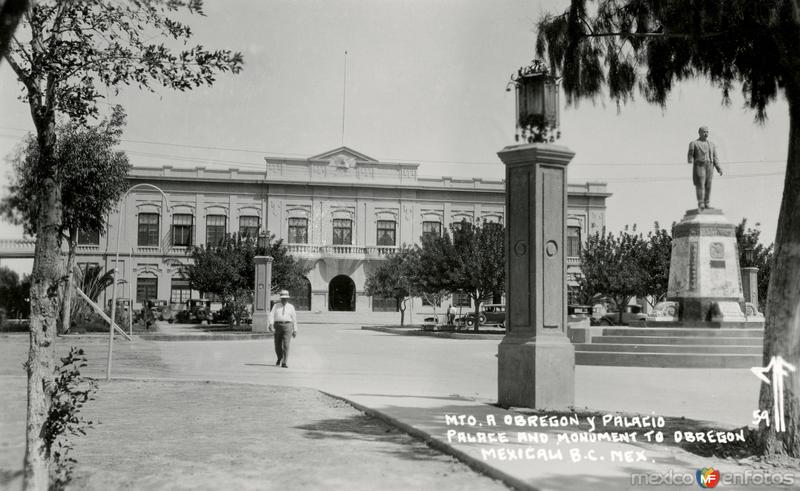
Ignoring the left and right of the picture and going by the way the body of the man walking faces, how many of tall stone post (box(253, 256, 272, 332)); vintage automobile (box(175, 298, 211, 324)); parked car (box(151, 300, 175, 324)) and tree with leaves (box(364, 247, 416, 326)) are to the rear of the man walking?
4

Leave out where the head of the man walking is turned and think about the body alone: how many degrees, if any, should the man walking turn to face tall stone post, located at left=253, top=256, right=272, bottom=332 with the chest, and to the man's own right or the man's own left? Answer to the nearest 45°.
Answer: approximately 180°

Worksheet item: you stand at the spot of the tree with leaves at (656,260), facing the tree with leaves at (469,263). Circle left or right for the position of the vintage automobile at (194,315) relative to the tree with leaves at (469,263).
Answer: right

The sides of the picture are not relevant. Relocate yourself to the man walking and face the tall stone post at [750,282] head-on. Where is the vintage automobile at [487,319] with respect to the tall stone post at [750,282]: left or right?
left

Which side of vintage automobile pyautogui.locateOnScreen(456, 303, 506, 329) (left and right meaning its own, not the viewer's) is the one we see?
left

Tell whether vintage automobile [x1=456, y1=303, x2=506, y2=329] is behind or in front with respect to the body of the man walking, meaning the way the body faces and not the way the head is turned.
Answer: behind

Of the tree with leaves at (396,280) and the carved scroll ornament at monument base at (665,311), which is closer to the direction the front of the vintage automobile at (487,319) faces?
the tree with leaves

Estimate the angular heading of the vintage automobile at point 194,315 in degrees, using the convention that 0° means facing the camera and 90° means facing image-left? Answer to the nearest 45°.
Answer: approximately 45°

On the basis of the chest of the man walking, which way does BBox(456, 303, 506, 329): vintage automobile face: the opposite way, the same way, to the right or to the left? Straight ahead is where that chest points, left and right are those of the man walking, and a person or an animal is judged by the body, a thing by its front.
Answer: to the right

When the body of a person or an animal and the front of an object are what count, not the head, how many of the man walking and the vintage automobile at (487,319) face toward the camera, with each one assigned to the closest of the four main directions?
1
